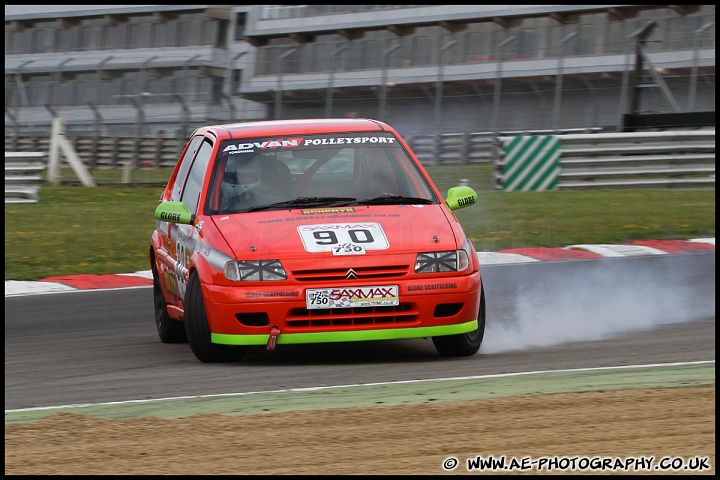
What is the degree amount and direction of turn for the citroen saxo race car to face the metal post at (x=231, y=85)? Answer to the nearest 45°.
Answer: approximately 180°

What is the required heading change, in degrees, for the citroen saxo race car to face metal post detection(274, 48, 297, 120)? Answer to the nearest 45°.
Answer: approximately 180°

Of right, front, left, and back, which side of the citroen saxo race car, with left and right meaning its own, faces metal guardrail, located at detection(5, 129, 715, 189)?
back

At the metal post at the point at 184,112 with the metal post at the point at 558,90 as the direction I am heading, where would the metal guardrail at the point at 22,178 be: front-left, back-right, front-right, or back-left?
back-right

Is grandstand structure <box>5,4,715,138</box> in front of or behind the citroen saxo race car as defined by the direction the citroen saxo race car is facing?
behind

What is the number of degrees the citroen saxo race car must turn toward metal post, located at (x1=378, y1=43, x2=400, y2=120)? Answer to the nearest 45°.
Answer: approximately 180°

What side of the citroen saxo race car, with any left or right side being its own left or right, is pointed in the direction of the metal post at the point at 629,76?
back

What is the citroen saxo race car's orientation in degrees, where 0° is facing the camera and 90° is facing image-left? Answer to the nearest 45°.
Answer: approximately 0°

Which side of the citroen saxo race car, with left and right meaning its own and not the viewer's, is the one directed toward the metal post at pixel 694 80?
back

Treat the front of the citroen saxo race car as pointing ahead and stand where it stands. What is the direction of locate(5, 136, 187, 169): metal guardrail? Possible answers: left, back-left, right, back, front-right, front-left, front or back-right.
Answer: back

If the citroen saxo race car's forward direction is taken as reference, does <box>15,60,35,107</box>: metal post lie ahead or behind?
behind

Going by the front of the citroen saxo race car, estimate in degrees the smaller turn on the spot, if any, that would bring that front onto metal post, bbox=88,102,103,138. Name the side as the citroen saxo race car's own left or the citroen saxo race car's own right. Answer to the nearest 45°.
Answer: approximately 180°
